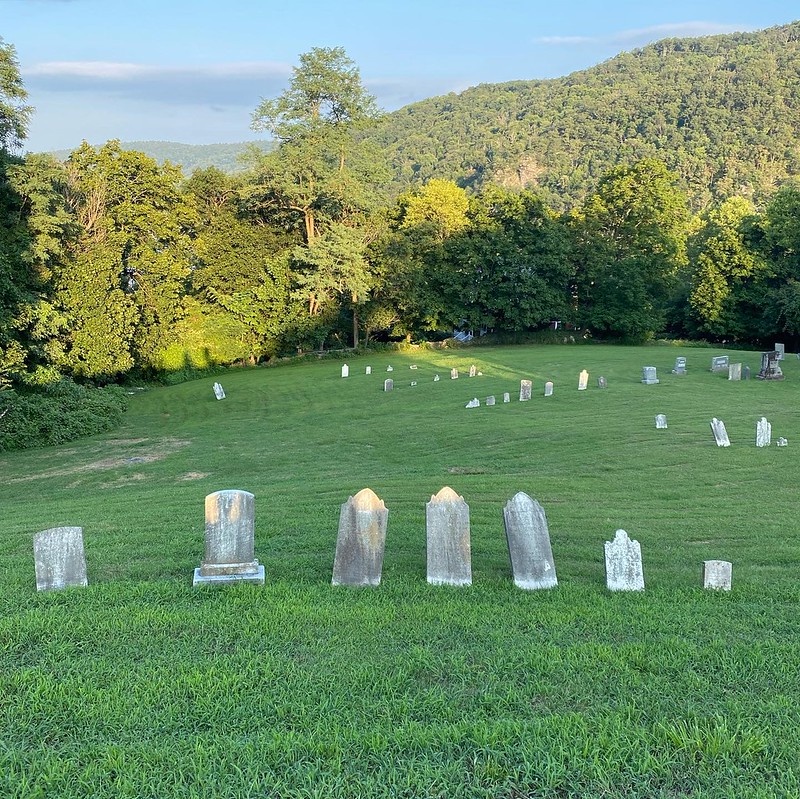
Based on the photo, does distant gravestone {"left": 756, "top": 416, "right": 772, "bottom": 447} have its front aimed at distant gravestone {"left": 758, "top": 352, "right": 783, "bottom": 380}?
no

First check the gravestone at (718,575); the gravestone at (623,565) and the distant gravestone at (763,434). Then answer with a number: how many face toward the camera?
3

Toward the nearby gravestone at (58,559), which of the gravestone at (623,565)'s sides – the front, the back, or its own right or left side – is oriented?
right

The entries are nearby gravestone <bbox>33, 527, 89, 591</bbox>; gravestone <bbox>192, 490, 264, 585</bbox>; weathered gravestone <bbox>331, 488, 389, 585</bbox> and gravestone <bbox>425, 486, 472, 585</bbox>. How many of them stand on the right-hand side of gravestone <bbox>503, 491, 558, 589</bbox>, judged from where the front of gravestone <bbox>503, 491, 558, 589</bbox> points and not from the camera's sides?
4

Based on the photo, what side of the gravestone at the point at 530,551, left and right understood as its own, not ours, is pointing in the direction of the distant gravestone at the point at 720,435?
back

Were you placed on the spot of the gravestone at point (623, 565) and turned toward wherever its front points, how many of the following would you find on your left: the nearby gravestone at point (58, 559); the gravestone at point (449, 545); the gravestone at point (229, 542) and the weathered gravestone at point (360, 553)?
0

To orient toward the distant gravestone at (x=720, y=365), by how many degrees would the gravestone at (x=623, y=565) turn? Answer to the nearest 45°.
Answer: approximately 180°

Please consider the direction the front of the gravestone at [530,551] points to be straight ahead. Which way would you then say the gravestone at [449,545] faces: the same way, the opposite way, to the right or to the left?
the same way

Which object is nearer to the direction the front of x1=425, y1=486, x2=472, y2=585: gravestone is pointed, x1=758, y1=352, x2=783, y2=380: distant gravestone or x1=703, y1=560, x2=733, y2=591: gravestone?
the gravestone

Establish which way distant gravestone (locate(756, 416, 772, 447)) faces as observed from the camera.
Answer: facing the viewer

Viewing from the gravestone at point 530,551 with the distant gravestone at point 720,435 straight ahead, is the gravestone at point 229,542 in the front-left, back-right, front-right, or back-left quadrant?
back-left

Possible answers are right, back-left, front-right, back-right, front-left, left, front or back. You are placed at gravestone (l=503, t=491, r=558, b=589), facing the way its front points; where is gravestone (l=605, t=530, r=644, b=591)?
left

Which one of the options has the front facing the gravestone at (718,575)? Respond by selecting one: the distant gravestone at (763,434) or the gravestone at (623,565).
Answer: the distant gravestone

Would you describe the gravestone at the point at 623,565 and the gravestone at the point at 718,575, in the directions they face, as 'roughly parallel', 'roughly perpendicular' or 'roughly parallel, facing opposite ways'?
roughly parallel

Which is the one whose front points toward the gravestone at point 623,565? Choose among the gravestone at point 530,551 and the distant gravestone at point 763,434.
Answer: the distant gravestone

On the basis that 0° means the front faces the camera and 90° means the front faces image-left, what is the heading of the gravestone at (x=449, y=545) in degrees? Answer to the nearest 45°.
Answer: approximately 0°

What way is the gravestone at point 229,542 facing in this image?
toward the camera

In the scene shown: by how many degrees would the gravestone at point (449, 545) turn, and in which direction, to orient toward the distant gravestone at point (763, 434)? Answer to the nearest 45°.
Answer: approximately 135° to its left

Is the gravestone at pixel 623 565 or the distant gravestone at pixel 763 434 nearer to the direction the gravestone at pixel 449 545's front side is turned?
the gravestone

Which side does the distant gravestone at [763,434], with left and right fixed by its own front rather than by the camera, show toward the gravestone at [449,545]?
front

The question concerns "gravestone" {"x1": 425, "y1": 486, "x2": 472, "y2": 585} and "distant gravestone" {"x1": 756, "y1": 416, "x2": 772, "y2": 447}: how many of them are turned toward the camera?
2

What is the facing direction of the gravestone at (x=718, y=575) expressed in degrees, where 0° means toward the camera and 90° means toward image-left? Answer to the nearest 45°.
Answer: approximately 0°
